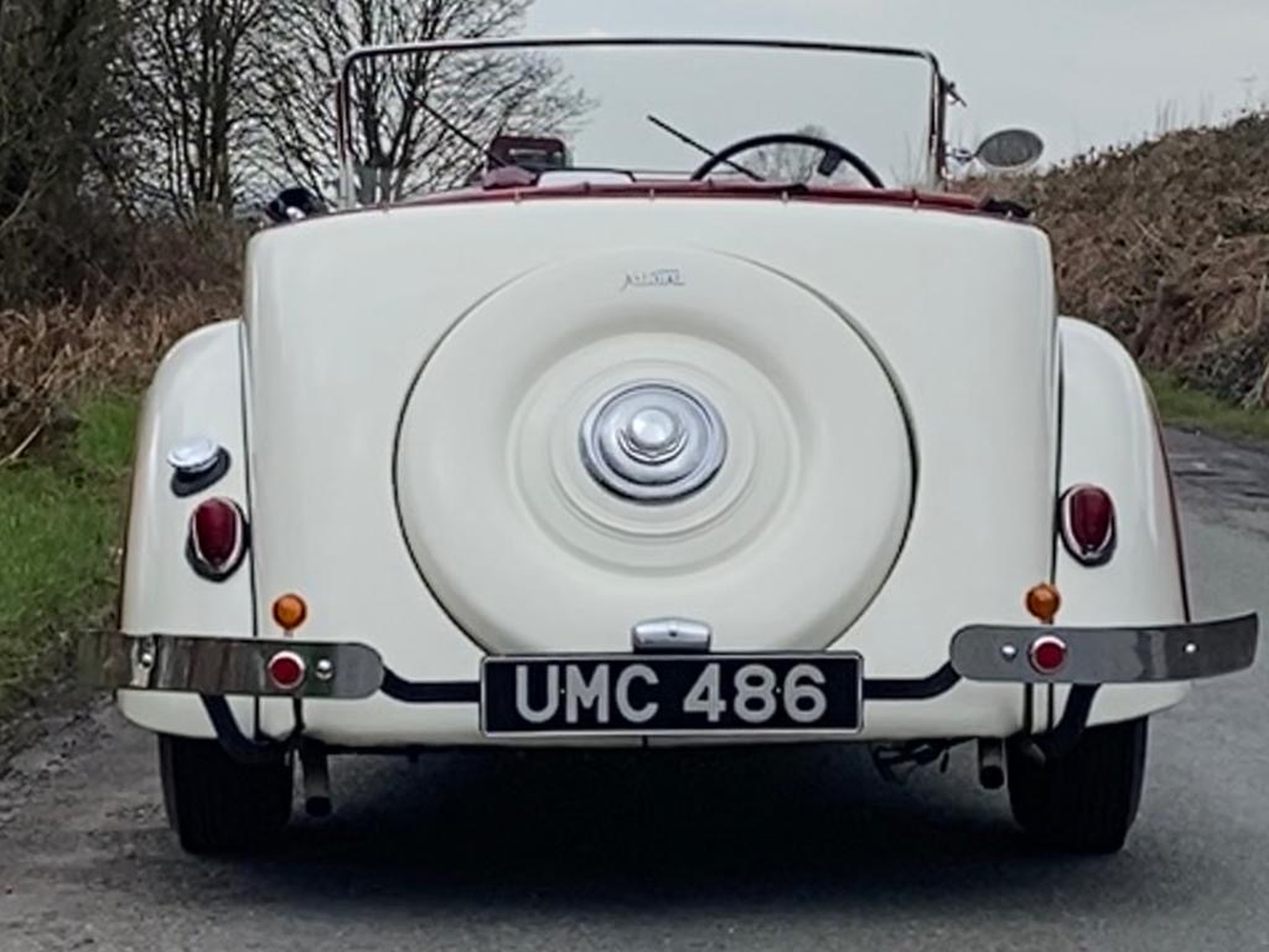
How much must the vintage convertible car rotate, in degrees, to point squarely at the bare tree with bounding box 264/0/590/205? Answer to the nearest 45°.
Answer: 0° — it already faces it

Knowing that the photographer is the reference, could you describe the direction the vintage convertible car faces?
facing away from the viewer

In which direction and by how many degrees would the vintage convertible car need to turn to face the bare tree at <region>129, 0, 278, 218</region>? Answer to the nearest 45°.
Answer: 0° — it already faces it
